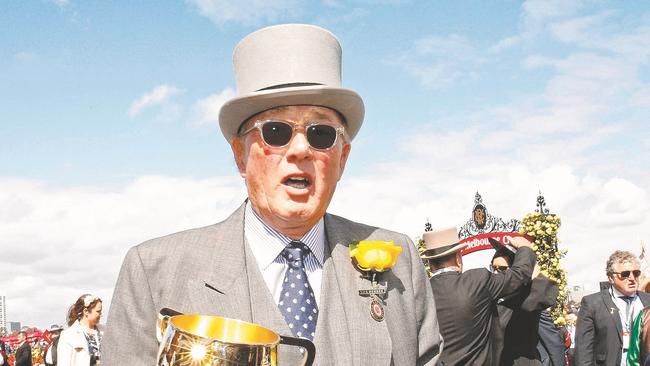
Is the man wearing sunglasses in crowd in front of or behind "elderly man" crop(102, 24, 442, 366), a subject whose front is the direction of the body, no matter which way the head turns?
behind

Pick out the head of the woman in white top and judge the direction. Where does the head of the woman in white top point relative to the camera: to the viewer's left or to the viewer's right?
to the viewer's right

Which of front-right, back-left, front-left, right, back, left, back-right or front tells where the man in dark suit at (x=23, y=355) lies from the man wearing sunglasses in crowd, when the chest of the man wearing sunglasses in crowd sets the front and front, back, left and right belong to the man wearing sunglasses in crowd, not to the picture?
back-right

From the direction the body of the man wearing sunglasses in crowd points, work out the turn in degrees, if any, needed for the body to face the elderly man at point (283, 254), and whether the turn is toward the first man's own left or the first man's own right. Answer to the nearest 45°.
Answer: approximately 45° to the first man's own right

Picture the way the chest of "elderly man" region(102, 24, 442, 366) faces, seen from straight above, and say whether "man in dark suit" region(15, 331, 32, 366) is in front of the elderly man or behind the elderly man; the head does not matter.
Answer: behind

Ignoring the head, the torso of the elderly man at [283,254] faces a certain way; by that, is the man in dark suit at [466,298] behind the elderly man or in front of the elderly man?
behind

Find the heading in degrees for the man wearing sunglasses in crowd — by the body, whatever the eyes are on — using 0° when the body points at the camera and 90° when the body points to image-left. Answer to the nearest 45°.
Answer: approximately 315°
